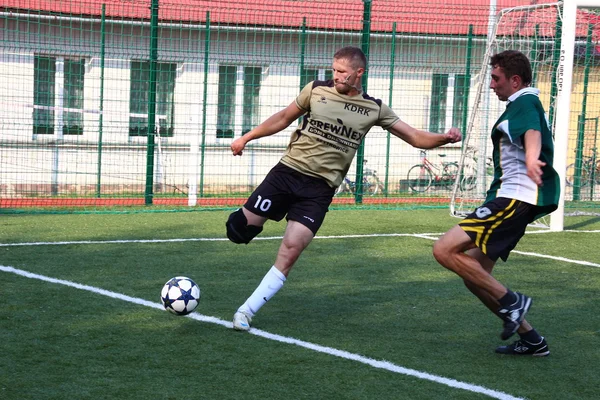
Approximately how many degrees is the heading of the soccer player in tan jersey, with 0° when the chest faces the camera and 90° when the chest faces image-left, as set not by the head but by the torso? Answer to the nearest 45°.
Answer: approximately 0°

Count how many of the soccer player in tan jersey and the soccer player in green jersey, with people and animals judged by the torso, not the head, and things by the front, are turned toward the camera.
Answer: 1

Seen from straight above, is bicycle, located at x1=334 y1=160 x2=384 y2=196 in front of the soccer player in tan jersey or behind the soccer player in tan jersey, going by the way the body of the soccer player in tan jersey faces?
behind

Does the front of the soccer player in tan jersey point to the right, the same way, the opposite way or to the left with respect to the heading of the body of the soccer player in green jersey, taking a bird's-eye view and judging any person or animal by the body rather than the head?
to the left

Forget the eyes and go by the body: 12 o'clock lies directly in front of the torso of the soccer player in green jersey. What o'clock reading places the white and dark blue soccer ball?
The white and dark blue soccer ball is roughly at 12 o'clock from the soccer player in green jersey.

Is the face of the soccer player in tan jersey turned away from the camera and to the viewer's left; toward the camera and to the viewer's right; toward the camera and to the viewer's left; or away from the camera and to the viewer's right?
toward the camera and to the viewer's left

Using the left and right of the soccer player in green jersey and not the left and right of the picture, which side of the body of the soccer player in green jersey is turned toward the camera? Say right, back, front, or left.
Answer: left

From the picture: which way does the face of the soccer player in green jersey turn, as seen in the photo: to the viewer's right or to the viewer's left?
to the viewer's left
